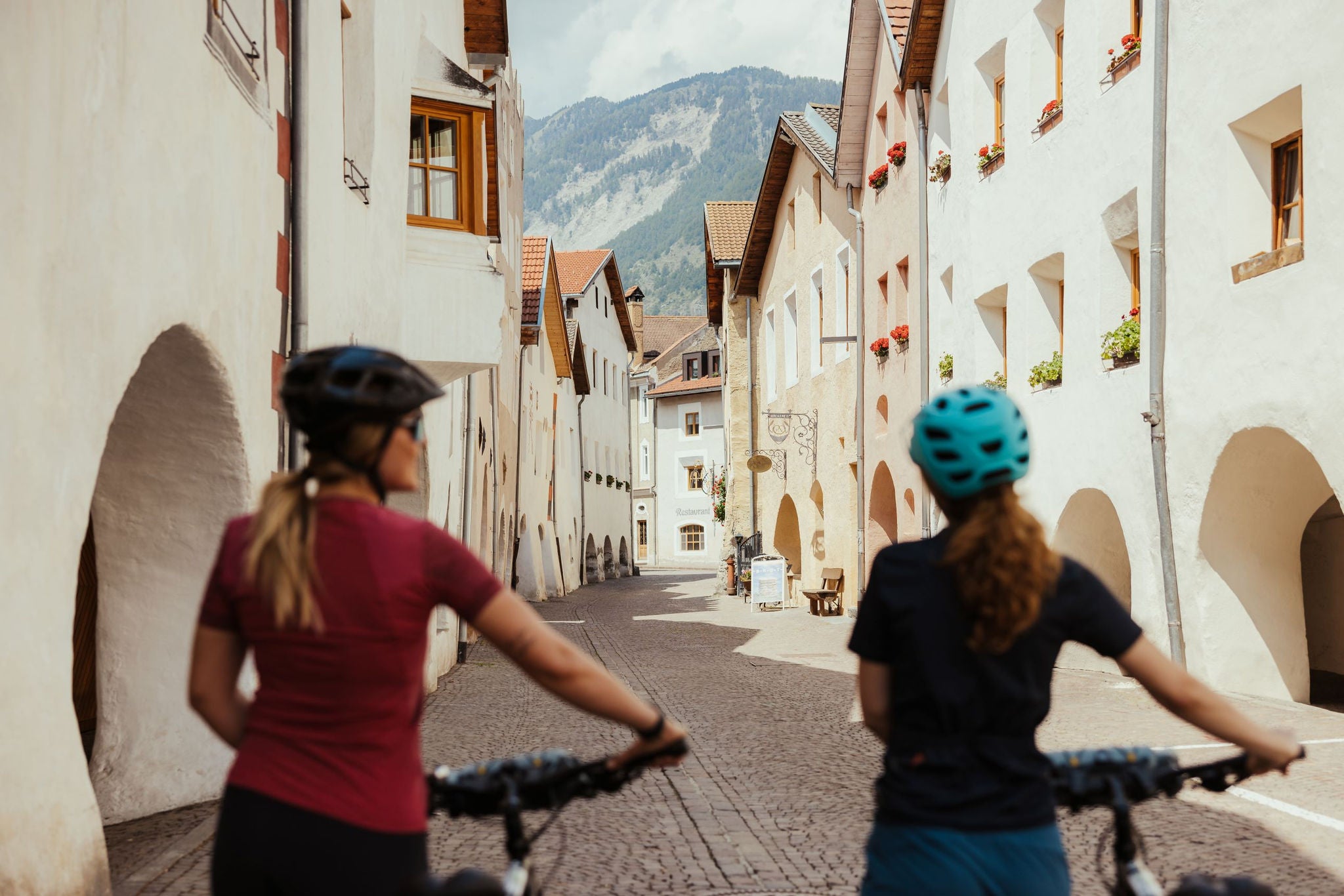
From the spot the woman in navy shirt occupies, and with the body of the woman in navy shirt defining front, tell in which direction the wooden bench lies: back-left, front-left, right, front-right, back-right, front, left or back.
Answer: front

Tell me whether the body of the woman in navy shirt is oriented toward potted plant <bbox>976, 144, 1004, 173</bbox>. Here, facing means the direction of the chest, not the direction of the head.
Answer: yes

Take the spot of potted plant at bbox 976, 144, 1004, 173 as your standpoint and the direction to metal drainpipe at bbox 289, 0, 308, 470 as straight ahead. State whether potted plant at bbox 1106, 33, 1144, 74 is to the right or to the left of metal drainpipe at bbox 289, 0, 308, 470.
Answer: left

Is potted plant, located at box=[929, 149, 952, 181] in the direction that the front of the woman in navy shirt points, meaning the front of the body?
yes

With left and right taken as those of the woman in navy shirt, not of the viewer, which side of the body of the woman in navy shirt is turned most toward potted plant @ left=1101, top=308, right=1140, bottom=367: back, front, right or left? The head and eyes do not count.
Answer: front

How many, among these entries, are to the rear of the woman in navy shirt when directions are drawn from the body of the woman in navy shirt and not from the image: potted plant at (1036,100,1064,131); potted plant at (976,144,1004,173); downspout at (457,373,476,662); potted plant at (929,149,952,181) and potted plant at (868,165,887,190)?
0

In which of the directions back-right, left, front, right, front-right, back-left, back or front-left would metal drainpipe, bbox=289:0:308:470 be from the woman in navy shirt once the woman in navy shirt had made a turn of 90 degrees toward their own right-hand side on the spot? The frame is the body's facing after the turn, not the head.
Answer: back-left

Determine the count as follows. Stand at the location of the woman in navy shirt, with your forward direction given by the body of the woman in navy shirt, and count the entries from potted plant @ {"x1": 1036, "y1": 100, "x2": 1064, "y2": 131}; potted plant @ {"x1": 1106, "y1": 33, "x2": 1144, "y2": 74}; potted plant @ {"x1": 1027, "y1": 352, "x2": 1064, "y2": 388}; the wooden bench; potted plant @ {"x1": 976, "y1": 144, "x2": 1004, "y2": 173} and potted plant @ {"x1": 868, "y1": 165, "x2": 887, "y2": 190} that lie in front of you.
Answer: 6

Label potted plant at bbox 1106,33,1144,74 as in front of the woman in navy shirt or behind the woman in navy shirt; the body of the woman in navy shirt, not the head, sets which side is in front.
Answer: in front

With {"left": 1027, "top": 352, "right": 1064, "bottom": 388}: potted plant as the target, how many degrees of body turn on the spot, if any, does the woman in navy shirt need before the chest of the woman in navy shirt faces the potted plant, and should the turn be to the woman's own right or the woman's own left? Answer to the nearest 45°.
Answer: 0° — they already face it

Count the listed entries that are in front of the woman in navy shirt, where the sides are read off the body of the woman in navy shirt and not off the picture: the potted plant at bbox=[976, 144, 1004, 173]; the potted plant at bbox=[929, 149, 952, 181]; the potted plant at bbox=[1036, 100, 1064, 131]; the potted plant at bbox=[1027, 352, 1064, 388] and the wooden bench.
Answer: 5

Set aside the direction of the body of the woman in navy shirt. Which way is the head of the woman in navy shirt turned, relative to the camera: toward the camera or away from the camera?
away from the camera

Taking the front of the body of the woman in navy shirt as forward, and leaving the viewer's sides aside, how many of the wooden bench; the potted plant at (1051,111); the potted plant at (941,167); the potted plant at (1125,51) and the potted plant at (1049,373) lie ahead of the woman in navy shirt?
5

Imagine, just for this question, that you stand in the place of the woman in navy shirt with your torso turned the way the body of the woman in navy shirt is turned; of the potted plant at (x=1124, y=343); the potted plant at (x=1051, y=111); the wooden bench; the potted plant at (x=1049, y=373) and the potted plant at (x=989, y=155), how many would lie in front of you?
5

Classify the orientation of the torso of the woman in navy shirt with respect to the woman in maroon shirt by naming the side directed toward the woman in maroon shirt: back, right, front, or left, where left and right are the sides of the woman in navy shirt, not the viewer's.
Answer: left

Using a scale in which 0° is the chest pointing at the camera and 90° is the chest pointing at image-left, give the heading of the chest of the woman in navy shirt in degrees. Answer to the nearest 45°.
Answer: approximately 180°

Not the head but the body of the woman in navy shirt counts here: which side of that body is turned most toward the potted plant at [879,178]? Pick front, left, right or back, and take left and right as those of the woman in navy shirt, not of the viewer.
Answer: front

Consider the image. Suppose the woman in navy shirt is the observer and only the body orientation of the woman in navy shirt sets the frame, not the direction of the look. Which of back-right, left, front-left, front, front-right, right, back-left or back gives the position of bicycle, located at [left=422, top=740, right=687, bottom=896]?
left

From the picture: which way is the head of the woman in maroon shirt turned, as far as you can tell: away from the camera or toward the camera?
away from the camera

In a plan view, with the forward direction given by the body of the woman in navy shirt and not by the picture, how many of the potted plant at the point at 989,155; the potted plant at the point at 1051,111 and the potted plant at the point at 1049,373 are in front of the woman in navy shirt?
3

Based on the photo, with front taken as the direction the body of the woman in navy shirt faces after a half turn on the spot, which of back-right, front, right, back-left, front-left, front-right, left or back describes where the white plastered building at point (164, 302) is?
back-right

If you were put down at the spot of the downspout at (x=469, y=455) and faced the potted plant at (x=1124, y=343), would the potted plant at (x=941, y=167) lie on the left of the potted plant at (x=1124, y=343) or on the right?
left
